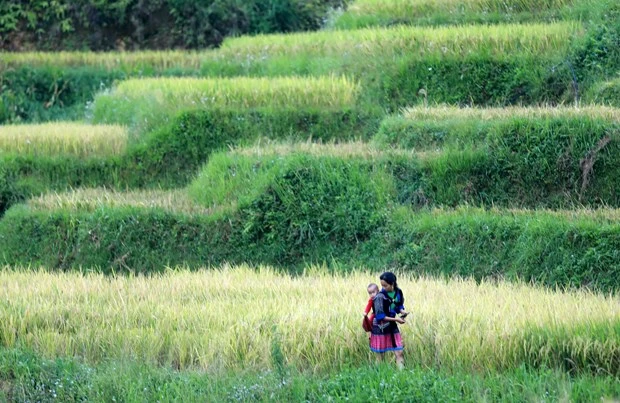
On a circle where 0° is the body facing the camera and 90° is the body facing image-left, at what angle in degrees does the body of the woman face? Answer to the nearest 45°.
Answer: approximately 315°

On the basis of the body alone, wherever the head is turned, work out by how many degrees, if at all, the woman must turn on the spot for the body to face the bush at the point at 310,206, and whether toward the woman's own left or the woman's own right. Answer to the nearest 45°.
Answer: approximately 135° to the woman's own left
